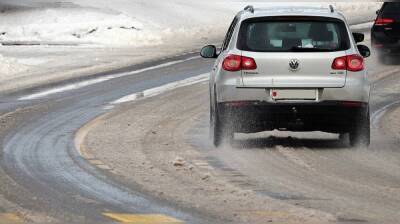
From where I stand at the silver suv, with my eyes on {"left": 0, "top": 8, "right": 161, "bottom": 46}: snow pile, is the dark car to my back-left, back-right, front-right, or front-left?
front-right

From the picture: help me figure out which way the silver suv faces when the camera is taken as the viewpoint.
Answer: facing away from the viewer

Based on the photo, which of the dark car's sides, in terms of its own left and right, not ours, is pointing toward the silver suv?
back

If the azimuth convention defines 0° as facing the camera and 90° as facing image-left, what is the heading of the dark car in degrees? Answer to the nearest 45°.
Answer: approximately 180°

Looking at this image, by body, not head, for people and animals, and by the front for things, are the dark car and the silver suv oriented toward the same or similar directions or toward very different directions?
same or similar directions

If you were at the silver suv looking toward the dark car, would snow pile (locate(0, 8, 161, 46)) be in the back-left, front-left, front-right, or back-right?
front-left

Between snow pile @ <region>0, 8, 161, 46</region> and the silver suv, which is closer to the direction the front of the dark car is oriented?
the snow pile

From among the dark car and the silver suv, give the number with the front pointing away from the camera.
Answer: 2
